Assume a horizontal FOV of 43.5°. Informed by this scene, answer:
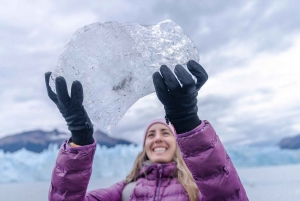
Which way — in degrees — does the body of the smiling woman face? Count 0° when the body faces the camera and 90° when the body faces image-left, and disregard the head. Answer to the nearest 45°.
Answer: approximately 0°
